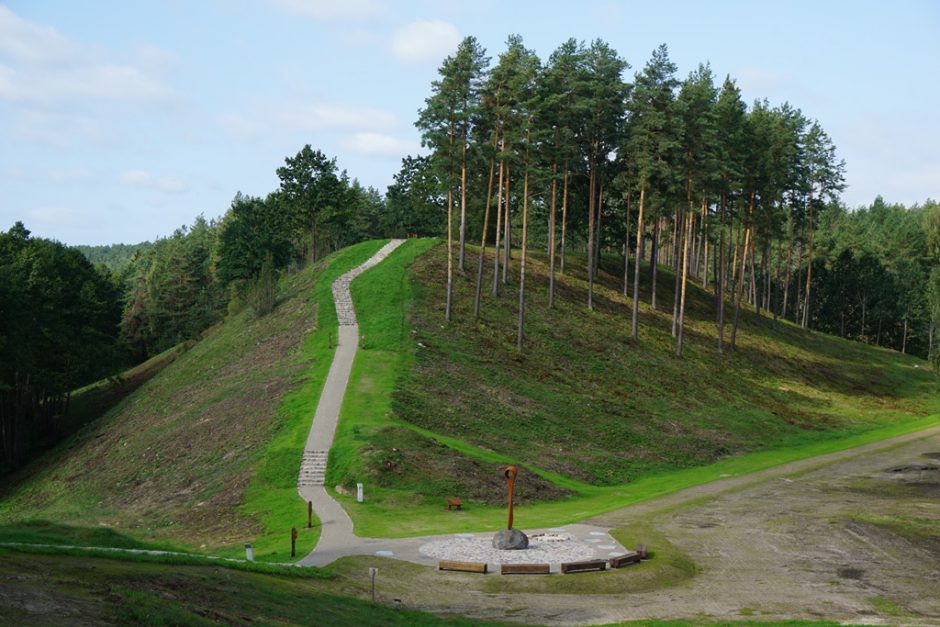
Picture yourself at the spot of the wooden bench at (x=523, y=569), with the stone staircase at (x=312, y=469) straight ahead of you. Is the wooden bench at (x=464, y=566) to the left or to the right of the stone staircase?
left

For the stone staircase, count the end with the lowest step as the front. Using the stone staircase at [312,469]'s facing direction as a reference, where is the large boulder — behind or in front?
in front

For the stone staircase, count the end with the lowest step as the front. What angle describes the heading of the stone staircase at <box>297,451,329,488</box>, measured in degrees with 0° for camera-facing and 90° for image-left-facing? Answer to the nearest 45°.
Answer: approximately 0°

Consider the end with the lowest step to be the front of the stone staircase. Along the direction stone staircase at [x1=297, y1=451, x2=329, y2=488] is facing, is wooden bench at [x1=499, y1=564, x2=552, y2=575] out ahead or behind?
ahead

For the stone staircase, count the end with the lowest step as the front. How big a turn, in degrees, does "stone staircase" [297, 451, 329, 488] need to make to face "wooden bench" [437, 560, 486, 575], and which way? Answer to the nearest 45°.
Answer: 0° — it already faces it
